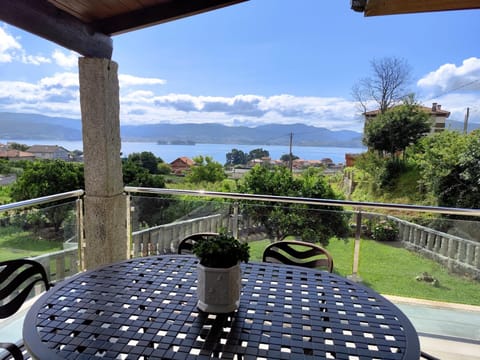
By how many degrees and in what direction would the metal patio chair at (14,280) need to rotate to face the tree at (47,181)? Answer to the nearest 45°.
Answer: approximately 90° to its left

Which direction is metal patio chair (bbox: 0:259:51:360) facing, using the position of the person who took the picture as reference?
facing to the right of the viewer

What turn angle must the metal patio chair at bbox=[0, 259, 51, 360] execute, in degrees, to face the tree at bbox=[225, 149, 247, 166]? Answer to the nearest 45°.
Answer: approximately 45° to its left

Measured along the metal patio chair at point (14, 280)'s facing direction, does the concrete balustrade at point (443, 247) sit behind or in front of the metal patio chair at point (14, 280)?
in front

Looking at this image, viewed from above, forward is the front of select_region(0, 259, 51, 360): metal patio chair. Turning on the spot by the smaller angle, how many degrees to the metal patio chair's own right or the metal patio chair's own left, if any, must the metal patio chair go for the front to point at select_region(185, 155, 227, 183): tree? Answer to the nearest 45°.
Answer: approximately 45° to the metal patio chair's own left

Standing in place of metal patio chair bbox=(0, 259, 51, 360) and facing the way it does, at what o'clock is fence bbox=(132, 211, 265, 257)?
The fence is roughly at 11 o'clock from the metal patio chair.

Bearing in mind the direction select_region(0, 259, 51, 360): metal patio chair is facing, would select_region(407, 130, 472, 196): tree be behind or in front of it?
in front
